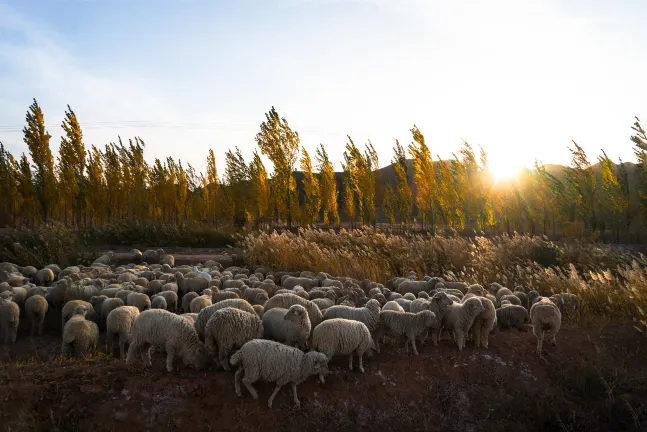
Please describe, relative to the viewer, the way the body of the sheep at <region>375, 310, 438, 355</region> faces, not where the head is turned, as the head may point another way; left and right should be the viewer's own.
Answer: facing to the right of the viewer

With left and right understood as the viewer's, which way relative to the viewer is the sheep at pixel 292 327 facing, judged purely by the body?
facing the viewer and to the right of the viewer

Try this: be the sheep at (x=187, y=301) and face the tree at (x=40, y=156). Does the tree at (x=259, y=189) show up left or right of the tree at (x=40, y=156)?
right
